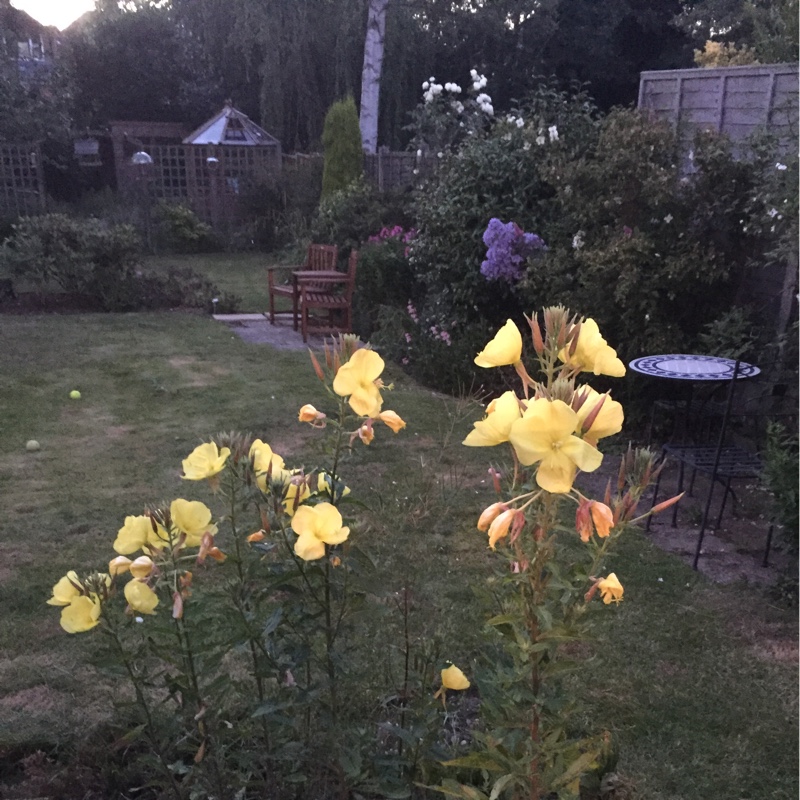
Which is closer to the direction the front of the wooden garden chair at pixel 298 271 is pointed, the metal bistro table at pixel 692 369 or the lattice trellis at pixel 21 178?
the metal bistro table

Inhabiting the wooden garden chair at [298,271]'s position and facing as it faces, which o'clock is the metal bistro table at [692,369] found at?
The metal bistro table is roughly at 10 o'clock from the wooden garden chair.

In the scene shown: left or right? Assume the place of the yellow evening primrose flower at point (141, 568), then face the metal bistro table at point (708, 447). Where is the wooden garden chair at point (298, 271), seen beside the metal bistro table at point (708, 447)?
left

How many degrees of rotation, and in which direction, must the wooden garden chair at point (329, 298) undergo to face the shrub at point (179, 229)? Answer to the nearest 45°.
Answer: approximately 90° to its right

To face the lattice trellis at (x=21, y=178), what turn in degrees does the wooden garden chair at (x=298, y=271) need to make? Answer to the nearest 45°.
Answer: approximately 90° to its right

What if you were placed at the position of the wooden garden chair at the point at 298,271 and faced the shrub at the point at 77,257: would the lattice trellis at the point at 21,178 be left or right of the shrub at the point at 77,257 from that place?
right

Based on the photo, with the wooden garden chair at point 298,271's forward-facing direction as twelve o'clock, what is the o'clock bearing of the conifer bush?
The conifer bush is roughly at 5 o'clock from the wooden garden chair.

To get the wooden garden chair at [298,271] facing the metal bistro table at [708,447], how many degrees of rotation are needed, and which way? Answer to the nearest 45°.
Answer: approximately 45° to its left

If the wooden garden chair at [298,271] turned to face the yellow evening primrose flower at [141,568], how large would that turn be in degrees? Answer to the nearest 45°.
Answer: approximately 45° to its left

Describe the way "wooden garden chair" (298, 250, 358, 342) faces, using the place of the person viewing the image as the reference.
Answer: facing to the left of the viewer

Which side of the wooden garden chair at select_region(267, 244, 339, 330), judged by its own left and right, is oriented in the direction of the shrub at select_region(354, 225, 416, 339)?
left

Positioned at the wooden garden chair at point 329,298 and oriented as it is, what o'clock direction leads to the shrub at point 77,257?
The shrub is roughly at 1 o'clock from the wooden garden chair.
